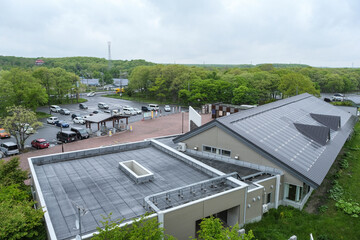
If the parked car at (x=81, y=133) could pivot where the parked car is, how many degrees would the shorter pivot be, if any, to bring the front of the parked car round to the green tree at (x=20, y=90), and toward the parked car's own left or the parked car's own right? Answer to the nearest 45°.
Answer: approximately 180°

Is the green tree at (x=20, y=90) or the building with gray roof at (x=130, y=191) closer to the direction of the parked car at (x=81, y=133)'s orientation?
the building with gray roof

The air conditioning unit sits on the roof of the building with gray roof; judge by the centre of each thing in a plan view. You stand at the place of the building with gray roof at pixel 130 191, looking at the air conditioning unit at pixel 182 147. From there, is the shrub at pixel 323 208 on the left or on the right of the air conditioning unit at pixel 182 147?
right

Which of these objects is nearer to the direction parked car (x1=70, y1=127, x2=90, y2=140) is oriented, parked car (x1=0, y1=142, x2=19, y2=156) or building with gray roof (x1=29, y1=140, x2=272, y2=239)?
the building with gray roof

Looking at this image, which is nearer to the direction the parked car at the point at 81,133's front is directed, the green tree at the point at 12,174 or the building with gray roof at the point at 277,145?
the building with gray roof

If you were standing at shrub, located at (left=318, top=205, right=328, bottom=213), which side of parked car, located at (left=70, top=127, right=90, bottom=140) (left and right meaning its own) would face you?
front

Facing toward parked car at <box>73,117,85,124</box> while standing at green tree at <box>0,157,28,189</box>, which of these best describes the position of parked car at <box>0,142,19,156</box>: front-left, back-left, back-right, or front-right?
front-left

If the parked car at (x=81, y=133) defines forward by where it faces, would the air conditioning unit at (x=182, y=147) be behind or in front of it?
in front

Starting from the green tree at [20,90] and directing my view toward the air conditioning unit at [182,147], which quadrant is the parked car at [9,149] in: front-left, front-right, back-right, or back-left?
front-right
